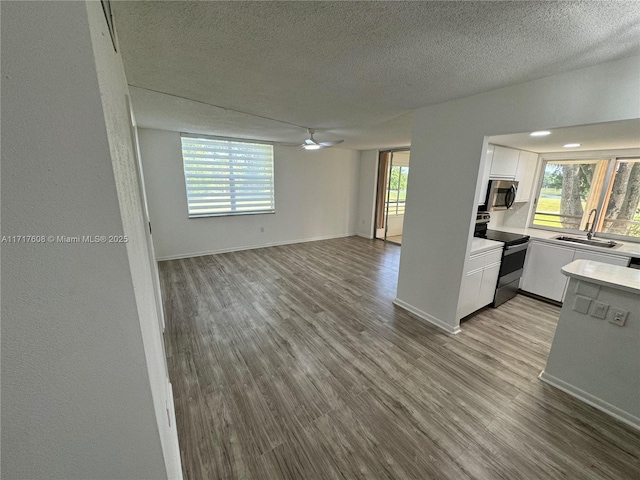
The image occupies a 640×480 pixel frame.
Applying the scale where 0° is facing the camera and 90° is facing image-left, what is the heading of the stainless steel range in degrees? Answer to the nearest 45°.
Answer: approximately 315°

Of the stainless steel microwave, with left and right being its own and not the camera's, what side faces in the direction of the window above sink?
left

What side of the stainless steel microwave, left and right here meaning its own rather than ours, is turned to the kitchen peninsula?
front

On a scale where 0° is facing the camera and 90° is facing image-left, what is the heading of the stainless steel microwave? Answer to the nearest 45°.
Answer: approximately 315°

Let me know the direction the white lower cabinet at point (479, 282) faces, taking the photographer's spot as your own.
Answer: facing the viewer and to the right of the viewer

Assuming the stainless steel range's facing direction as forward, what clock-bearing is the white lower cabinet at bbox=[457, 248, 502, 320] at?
The white lower cabinet is roughly at 2 o'clock from the stainless steel range.

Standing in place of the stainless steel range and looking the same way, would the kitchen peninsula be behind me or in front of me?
in front

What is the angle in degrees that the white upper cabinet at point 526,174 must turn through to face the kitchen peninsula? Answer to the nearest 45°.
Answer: approximately 45° to its right

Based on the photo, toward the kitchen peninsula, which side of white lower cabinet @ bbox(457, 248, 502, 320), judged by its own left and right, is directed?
front
